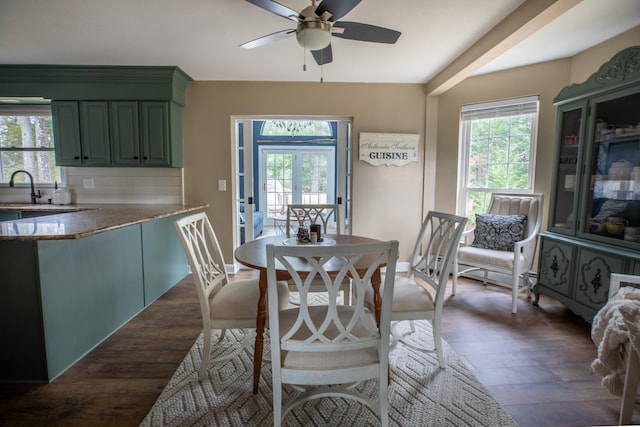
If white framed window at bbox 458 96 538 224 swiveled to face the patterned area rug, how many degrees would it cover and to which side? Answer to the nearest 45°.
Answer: approximately 45° to its left

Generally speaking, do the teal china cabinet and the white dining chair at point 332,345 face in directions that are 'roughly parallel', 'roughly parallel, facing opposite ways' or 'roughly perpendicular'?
roughly perpendicular

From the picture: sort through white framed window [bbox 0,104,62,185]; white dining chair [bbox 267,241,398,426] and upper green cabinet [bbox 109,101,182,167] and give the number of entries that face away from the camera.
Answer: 1

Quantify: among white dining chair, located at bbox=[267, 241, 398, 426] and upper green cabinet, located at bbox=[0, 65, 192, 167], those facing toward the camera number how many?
1

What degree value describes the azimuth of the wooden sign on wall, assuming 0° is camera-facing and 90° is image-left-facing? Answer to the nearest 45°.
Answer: approximately 0°

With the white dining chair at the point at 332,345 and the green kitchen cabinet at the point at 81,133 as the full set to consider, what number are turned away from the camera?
1

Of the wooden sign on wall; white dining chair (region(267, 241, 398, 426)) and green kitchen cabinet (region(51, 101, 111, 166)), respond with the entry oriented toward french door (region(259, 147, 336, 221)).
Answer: the white dining chair

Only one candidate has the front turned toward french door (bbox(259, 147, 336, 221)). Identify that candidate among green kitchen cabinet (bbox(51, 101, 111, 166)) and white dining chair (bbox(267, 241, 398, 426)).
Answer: the white dining chair

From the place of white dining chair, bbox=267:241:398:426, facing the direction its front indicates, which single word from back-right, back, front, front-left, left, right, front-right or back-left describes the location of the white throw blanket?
right

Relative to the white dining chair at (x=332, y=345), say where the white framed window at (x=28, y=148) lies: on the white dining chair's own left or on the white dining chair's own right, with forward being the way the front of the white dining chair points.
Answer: on the white dining chair's own left

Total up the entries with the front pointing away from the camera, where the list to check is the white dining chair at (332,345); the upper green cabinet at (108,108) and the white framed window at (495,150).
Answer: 1

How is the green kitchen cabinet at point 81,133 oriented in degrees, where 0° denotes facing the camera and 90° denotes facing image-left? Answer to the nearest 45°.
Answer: approximately 0°

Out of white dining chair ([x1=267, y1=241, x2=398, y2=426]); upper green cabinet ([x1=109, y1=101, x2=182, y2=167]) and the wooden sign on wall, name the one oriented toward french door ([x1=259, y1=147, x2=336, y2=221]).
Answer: the white dining chair
